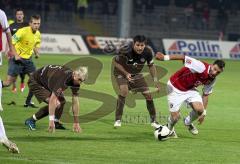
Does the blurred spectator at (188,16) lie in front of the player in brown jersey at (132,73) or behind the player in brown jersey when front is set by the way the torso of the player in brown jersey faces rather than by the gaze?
behind

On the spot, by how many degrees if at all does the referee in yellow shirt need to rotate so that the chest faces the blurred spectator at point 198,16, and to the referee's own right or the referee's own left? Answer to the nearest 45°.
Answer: approximately 90° to the referee's own left

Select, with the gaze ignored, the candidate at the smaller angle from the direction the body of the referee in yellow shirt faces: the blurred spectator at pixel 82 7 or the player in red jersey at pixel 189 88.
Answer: the player in red jersey

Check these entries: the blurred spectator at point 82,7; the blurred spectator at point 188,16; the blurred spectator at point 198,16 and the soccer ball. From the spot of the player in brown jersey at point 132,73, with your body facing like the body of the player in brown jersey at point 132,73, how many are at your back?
3
